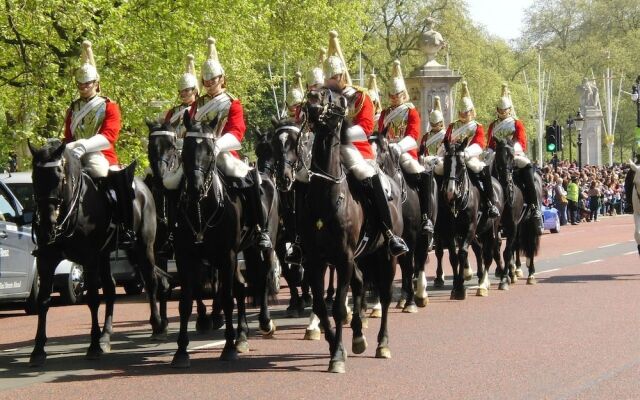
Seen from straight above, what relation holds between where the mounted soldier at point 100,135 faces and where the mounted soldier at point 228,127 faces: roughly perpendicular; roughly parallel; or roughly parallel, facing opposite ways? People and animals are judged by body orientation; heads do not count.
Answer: roughly parallel

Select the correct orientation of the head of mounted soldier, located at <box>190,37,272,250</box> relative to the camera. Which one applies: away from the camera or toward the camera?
toward the camera

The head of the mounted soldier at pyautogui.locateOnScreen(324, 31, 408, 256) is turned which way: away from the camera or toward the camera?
toward the camera

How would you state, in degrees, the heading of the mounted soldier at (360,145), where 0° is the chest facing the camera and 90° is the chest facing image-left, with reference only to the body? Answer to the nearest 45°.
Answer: approximately 45°

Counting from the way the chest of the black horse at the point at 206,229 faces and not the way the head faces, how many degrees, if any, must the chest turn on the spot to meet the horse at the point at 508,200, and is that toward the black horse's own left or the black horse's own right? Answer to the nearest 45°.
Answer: approximately 180°

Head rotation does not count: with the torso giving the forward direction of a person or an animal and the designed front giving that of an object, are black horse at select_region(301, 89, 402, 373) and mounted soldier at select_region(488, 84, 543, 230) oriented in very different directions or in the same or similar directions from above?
same or similar directions

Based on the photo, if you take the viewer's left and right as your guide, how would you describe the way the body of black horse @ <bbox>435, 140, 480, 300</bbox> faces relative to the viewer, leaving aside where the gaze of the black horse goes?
facing the viewer

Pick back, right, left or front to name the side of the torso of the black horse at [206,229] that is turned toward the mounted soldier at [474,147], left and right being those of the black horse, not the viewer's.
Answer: back

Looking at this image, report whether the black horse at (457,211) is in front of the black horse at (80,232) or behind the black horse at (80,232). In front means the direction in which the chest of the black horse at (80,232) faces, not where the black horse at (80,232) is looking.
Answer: behind

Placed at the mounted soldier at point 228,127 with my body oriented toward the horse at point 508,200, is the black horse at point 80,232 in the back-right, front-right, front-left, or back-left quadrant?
back-left

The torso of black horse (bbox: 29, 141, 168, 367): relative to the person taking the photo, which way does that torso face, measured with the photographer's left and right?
facing the viewer and to the left of the viewer

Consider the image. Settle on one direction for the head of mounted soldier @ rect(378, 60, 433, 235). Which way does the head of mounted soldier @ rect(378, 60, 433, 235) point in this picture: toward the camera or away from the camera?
toward the camera

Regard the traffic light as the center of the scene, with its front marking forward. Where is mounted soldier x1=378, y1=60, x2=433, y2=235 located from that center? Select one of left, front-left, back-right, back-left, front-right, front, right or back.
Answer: front

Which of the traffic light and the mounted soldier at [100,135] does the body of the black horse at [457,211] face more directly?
the mounted soldier

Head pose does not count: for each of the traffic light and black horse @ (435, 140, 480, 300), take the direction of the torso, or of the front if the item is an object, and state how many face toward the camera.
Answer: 2
